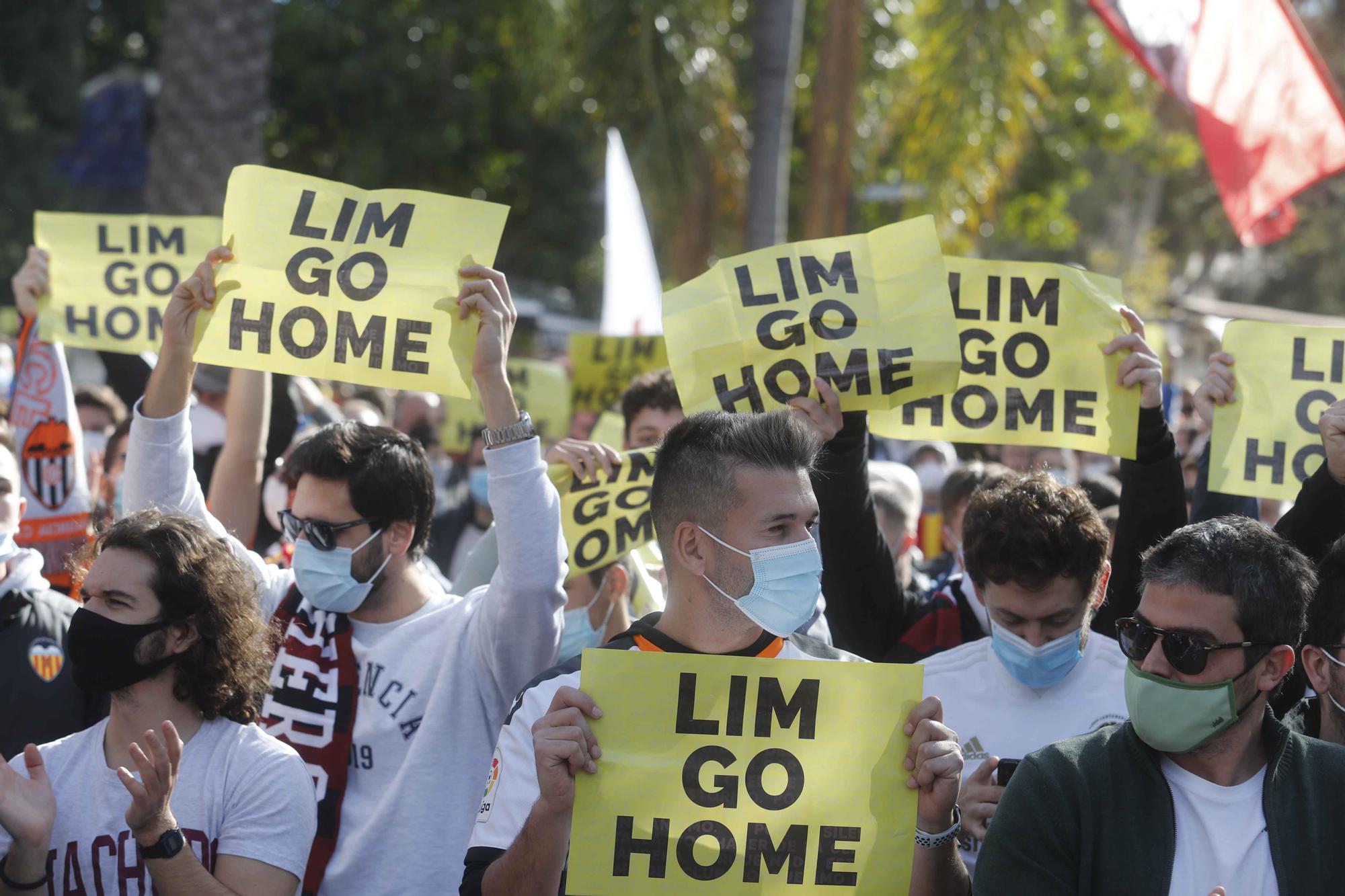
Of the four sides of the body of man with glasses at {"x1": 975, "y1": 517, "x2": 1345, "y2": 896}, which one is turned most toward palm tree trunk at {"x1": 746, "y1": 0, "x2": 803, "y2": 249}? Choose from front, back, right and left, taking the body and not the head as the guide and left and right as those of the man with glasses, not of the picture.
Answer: back

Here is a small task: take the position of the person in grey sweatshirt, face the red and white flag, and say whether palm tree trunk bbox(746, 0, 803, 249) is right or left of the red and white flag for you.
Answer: left

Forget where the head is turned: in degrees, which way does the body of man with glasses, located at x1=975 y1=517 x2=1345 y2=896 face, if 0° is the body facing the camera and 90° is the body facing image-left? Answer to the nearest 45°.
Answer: approximately 0°

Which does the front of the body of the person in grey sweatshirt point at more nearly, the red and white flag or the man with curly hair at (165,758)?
the man with curly hair

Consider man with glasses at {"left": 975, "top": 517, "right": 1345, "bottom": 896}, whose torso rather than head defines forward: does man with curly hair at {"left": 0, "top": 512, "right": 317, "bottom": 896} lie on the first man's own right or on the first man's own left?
on the first man's own right

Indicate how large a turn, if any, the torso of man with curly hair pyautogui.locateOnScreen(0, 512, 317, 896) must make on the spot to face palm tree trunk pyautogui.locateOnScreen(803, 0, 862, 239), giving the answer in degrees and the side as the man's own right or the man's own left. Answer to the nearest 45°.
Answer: approximately 180°

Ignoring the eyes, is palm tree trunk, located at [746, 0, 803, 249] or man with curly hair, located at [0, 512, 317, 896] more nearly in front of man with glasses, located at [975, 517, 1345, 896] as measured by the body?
the man with curly hair

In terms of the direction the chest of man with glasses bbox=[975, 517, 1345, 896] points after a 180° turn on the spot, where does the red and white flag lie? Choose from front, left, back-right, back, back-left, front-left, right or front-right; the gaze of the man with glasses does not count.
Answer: front

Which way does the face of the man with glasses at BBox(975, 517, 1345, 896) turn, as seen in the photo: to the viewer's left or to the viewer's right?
to the viewer's left

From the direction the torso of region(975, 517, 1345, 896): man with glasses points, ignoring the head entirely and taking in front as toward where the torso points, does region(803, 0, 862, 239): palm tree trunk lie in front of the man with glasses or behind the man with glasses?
behind

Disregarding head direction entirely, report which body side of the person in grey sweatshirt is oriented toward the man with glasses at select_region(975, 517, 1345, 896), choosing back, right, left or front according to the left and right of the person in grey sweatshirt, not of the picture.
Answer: left
